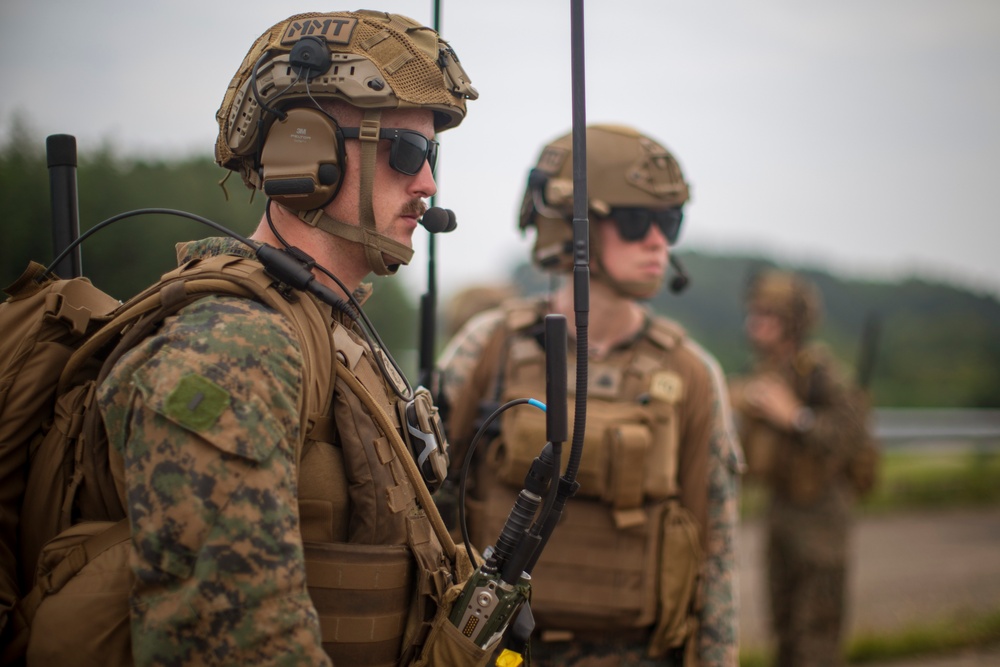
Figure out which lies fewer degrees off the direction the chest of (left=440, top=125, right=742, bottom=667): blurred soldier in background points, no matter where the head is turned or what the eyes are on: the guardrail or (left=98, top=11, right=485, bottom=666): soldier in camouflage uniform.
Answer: the soldier in camouflage uniform

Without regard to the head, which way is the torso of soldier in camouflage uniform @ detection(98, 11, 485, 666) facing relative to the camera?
to the viewer's right

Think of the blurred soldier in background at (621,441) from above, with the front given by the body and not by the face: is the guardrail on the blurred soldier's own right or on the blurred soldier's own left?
on the blurred soldier's own left

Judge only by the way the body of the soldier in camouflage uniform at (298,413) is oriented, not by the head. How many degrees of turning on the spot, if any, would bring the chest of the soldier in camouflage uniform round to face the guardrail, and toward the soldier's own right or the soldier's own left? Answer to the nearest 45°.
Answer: approximately 45° to the soldier's own left

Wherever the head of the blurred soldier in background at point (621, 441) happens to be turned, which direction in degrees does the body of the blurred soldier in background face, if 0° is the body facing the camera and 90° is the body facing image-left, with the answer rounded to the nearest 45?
approximately 315°

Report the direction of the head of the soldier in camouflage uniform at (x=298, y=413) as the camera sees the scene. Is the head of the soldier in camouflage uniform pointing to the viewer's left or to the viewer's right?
to the viewer's right
